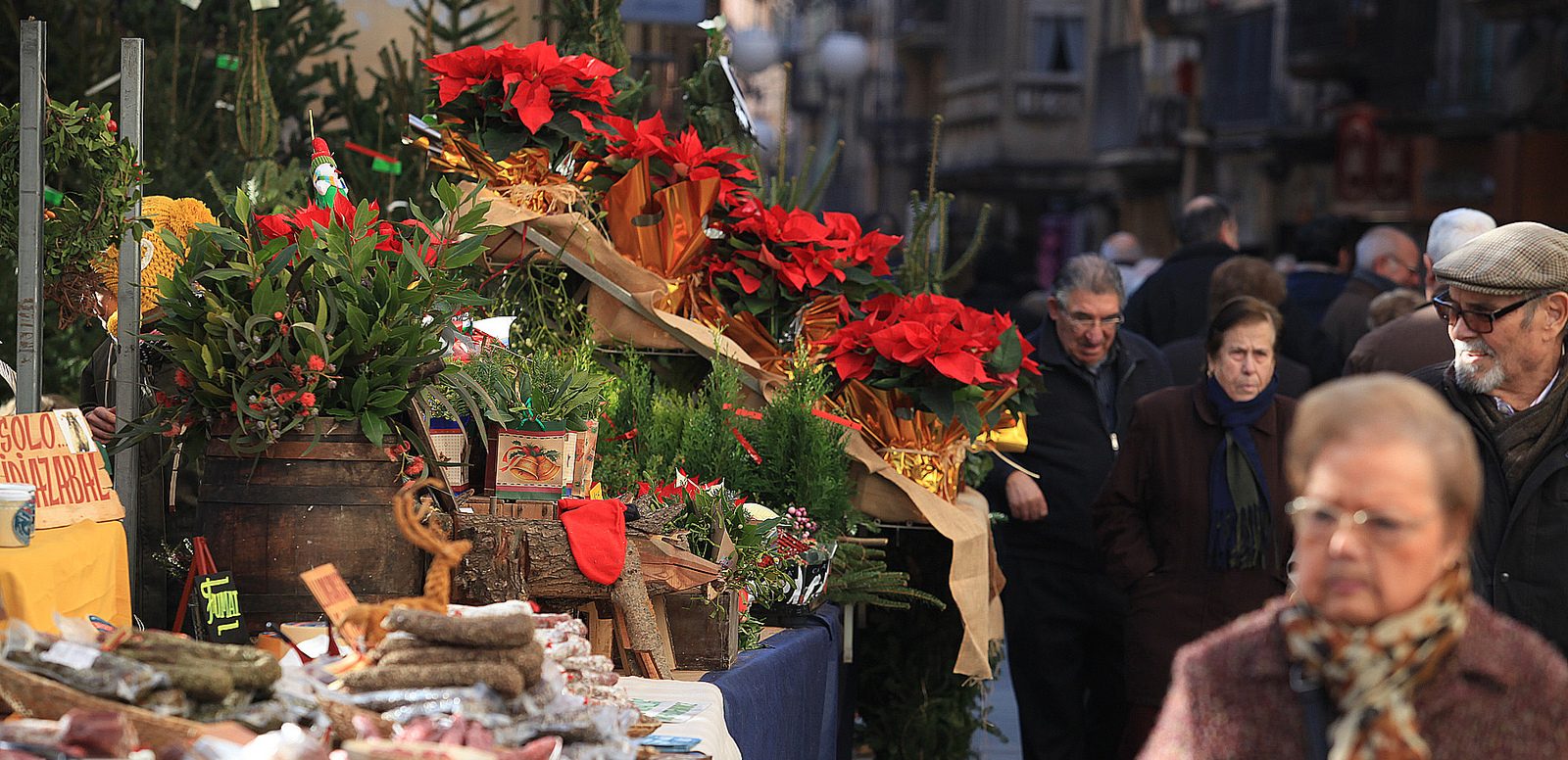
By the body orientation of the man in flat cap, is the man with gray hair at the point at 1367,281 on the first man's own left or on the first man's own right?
on the first man's own right

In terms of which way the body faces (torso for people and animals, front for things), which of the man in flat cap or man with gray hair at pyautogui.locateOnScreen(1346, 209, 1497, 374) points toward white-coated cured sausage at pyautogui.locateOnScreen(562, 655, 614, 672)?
the man in flat cap

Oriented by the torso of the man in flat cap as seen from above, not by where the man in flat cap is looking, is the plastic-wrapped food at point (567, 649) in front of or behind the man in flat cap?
in front

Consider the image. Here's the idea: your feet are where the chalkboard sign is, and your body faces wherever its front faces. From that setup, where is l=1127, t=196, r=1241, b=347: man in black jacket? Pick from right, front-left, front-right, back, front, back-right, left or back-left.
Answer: back-left

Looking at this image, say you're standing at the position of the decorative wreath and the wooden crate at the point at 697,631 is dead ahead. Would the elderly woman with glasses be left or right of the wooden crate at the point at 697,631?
right

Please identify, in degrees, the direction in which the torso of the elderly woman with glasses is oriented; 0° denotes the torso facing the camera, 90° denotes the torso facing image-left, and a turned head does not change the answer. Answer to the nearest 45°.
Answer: approximately 45°

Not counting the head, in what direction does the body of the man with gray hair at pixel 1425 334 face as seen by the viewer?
away from the camera

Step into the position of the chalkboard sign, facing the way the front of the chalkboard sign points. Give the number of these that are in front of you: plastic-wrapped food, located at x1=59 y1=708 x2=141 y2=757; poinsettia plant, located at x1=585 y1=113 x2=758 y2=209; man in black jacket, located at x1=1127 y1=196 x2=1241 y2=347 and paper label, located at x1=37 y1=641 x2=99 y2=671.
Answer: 2

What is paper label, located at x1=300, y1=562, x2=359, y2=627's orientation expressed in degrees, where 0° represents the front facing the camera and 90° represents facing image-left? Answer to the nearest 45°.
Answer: approximately 0°

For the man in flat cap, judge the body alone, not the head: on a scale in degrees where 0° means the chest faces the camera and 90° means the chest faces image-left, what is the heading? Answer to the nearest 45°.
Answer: approximately 45°

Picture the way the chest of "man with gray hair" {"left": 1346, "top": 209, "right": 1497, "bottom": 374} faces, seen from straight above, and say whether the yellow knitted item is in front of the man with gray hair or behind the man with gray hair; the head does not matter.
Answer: behind

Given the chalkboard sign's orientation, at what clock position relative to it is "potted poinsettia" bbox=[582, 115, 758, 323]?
The potted poinsettia is roughly at 7 o'clock from the chalkboard sign.
